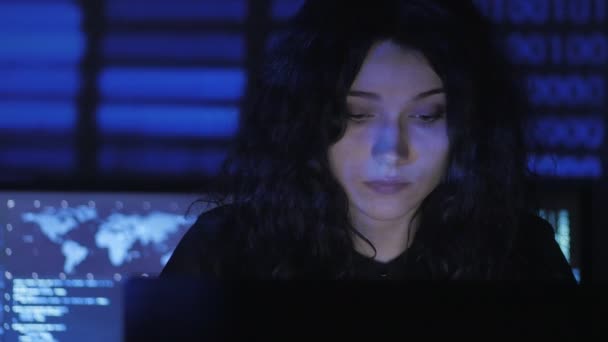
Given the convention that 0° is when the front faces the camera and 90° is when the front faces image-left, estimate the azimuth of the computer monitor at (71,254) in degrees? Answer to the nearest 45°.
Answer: approximately 0°

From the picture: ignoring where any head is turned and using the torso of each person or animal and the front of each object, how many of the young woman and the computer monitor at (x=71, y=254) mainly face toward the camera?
2

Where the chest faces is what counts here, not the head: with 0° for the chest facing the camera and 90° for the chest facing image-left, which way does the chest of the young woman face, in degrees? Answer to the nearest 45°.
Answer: approximately 0°
